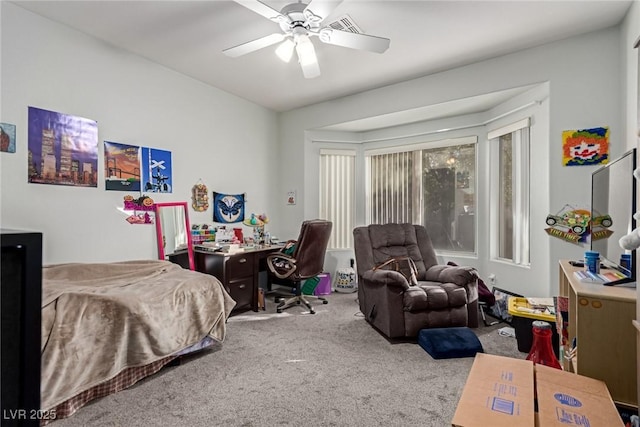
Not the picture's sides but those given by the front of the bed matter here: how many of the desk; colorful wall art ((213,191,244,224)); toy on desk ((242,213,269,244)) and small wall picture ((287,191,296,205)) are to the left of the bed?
4

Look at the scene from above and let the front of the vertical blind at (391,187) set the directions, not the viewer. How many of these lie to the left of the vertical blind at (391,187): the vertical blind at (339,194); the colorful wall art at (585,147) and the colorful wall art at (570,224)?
2

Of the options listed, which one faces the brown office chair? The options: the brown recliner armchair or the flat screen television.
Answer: the flat screen television

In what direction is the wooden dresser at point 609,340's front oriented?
to the viewer's left

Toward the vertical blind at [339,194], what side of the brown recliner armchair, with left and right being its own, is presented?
back

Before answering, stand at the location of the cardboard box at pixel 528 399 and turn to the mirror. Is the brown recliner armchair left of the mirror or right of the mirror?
right

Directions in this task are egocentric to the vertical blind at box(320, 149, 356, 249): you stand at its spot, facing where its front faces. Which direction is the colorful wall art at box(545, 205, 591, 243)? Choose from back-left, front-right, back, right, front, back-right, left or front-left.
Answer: front-left

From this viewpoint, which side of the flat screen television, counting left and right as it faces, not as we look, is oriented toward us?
left

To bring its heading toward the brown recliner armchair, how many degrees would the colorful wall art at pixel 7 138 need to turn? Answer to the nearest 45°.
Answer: approximately 45° to its left

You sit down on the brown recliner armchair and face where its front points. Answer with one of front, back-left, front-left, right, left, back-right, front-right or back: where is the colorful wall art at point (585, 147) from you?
front-left

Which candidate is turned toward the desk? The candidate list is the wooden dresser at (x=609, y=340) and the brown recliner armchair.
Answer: the wooden dresser

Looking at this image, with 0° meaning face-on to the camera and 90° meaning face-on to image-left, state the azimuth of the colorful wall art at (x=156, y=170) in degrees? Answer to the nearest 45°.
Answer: approximately 315°

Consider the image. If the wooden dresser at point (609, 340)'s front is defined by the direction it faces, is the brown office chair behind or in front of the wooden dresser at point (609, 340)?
in front
